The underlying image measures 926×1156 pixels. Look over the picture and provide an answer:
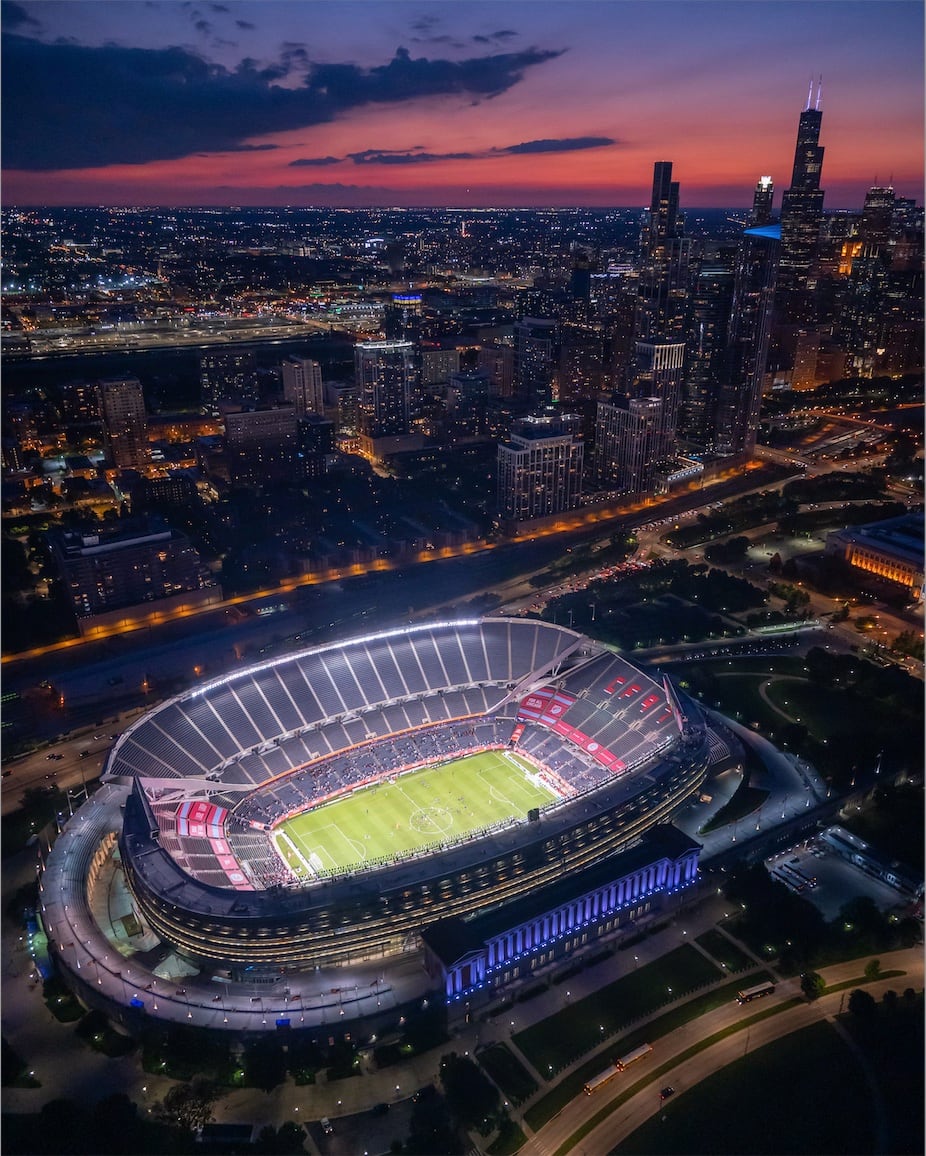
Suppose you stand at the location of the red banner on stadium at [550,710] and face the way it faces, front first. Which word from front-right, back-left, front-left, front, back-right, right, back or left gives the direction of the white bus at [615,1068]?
front-left

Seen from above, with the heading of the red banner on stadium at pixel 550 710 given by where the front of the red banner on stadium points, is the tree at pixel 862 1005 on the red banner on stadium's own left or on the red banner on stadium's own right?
on the red banner on stadium's own left

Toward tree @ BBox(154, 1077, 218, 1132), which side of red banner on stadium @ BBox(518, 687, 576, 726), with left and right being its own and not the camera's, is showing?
front

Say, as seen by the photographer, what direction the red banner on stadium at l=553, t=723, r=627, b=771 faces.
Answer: facing the viewer and to the left of the viewer

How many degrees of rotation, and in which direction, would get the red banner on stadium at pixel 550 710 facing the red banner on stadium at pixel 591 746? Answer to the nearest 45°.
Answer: approximately 90° to its left

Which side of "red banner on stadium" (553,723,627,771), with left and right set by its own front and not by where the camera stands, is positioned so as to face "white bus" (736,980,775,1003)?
left

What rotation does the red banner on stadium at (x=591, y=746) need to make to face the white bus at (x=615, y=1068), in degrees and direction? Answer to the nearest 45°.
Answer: approximately 45° to its left

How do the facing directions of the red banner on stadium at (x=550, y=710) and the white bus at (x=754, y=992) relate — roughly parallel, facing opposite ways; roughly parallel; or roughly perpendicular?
roughly parallel
